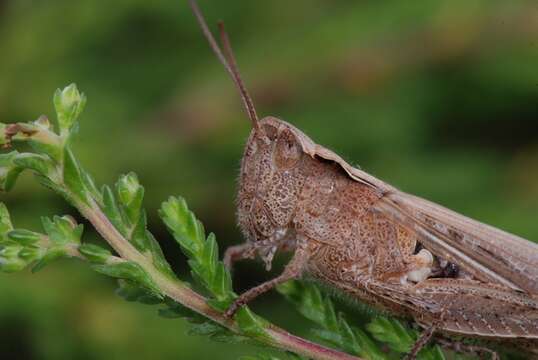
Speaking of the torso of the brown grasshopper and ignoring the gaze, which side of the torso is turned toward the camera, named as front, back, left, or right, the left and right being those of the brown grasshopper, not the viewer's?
left
